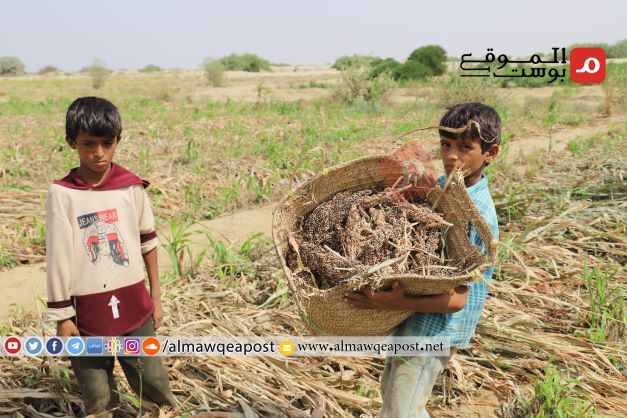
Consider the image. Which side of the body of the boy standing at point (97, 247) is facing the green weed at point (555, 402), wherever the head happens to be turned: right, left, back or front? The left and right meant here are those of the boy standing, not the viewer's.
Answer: left

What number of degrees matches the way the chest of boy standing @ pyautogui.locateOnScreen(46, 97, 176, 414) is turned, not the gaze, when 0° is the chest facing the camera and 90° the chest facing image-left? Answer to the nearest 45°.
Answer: approximately 0°

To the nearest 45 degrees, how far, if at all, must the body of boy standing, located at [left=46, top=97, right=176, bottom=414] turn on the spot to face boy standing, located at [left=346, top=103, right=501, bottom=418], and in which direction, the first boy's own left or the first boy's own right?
approximately 45° to the first boy's own left

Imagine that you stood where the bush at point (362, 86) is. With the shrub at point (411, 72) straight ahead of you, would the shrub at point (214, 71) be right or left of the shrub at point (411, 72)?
left

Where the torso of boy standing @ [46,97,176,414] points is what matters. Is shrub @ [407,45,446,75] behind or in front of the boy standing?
behind

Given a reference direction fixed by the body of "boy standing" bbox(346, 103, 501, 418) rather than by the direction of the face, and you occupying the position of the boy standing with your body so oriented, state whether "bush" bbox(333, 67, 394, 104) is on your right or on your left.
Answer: on your right

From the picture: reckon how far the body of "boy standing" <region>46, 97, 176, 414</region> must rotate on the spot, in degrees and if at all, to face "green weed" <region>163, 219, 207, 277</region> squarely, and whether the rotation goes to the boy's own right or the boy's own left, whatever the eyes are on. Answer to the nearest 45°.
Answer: approximately 180°

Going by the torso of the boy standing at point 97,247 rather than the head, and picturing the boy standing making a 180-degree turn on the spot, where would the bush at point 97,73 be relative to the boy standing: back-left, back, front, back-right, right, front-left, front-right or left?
front
